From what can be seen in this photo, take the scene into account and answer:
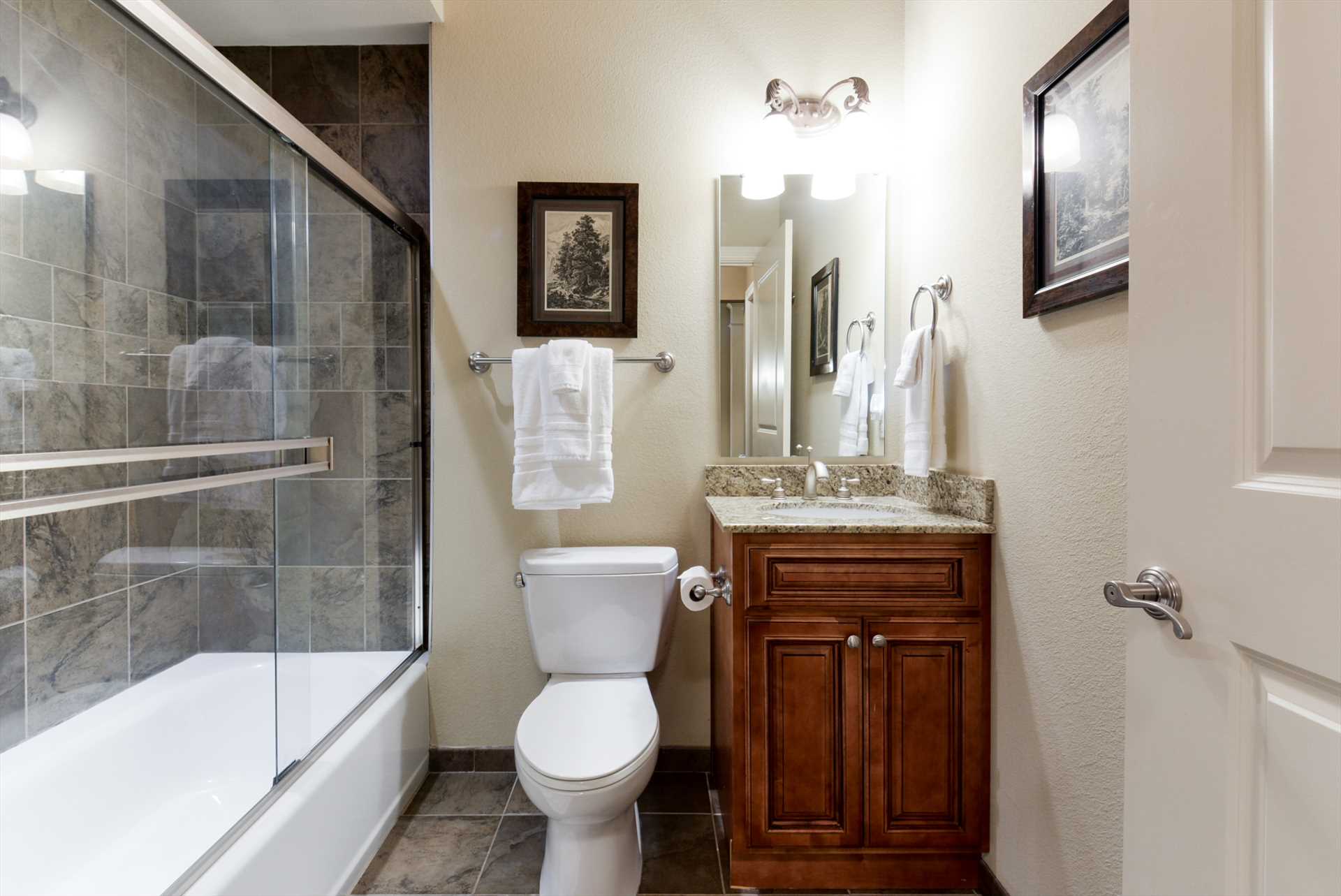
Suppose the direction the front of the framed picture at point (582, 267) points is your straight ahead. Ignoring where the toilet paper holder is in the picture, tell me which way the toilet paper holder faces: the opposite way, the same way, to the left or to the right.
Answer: to the right

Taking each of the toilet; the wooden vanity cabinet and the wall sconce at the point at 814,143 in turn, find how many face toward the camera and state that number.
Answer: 3

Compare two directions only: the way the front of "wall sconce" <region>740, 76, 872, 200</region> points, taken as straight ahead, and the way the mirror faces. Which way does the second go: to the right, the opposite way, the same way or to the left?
the same way

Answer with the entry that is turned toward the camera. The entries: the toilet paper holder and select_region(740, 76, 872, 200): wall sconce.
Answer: the wall sconce

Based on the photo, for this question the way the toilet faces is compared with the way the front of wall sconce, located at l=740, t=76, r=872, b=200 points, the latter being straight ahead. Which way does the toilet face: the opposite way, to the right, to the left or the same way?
the same way

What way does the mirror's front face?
toward the camera

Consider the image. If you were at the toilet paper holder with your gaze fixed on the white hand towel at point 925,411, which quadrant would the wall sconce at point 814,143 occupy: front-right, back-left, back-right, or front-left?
front-left

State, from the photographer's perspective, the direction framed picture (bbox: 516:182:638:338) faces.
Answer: facing the viewer

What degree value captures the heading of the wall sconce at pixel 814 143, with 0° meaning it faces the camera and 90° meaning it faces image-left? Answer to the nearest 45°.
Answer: approximately 0°

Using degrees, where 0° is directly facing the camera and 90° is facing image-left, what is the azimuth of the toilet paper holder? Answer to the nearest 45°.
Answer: approximately 90°
